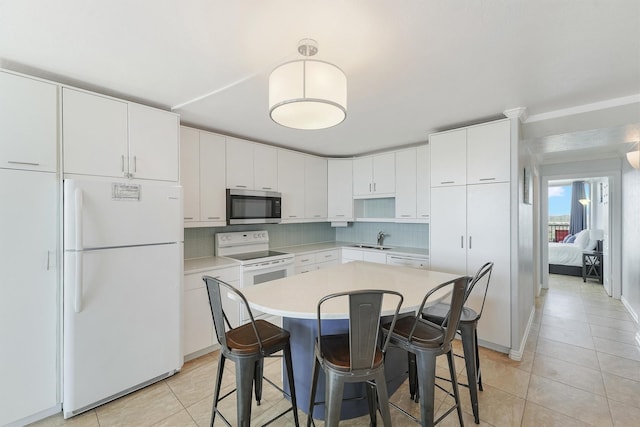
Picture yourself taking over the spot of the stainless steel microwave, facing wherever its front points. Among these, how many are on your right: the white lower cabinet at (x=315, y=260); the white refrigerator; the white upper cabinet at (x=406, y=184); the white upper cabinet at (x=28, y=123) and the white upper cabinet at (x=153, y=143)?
3

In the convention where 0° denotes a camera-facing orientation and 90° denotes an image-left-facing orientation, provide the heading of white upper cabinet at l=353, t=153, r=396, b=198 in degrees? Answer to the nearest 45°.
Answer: approximately 45°

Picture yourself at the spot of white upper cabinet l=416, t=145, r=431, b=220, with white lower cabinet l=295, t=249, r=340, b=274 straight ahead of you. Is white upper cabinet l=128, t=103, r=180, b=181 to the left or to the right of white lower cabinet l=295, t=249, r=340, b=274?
left

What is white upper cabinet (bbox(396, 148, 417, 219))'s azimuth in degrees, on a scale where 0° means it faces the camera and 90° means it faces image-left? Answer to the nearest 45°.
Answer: approximately 45°

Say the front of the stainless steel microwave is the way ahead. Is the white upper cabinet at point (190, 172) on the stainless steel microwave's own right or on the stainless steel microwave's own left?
on the stainless steel microwave's own right

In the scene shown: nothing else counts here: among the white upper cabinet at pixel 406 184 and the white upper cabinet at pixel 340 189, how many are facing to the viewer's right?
0

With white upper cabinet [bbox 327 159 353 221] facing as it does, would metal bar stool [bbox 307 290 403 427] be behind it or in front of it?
in front

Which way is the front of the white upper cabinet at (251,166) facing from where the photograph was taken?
facing the viewer and to the right of the viewer

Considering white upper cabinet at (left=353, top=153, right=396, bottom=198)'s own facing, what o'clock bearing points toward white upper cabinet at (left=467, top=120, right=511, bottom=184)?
white upper cabinet at (left=467, top=120, right=511, bottom=184) is roughly at 9 o'clock from white upper cabinet at (left=353, top=153, right=396, bottom=198).

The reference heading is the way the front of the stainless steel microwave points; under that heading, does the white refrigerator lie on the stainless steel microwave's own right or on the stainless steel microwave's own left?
on the stainless steel microwave's own right

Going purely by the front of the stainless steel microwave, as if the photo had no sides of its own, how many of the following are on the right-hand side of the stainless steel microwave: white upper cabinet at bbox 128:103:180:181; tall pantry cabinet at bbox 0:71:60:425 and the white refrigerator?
3
